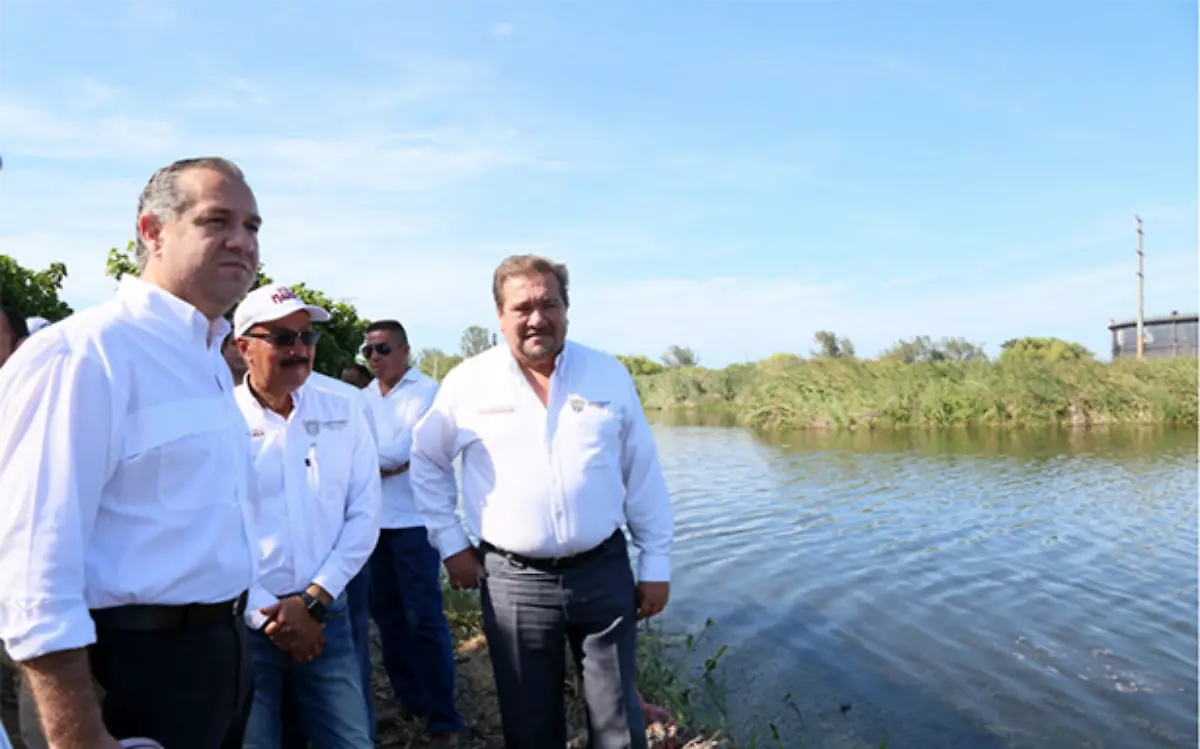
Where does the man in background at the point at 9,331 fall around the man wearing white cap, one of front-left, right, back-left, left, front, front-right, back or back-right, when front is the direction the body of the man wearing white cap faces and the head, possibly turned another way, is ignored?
back-right

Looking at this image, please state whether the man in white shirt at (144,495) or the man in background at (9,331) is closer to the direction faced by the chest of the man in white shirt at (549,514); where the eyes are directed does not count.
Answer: the man in white shirt

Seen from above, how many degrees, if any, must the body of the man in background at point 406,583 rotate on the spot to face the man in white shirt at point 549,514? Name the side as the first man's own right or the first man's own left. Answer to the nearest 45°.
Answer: approximately 45° to the first man's own left

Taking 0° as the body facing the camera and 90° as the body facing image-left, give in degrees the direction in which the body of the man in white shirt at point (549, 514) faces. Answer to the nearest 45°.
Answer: approximately 0°

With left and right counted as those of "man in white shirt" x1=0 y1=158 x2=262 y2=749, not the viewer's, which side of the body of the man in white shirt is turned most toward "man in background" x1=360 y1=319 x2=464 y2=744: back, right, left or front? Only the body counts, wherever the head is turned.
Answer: left

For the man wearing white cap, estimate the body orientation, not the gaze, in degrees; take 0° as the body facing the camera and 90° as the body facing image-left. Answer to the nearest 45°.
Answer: approximately 0°

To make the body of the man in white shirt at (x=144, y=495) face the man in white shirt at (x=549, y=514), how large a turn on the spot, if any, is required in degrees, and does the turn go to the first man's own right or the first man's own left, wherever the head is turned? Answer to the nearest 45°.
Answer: approximately 90° to the first man's own left

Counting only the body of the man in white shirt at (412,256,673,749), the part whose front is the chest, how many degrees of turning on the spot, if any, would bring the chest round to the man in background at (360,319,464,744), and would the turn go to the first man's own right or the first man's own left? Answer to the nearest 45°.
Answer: approximately 135° to the first man's own right
